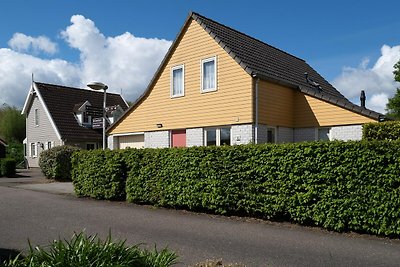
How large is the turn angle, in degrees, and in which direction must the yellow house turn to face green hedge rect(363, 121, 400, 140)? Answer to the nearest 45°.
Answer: approximately 90° to its left

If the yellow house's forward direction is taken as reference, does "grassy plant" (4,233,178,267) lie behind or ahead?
ahead

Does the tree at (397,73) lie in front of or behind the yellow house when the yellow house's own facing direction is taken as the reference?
behind

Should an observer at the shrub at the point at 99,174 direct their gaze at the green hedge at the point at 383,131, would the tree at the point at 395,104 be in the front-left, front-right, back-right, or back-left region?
front-left

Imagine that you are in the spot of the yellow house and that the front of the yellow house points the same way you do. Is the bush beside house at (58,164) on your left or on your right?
on your right

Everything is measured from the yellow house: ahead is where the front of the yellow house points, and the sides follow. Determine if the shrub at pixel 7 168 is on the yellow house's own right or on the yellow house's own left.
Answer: on the yellow house's own right

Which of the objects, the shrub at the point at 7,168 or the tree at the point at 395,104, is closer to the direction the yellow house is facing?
the shrub

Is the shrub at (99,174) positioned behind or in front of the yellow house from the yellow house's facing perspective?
in front

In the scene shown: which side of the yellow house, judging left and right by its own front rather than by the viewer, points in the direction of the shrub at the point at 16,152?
right

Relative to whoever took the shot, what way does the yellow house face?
facing the viewer and to the left of the viewer
